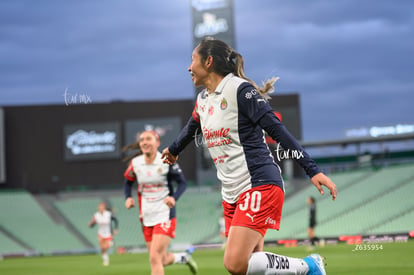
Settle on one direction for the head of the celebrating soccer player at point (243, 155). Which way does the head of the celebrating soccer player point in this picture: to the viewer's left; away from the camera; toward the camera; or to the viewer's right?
to the viewer's left

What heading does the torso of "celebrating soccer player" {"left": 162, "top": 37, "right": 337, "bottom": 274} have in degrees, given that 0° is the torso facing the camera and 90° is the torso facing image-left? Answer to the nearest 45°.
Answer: approximately 45°

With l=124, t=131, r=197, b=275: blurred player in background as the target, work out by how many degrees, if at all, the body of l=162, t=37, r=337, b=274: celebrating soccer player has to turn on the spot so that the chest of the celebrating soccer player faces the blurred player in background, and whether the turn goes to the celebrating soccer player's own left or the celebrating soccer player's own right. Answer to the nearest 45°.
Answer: approximately 135° to the celebrating soccer player's own right

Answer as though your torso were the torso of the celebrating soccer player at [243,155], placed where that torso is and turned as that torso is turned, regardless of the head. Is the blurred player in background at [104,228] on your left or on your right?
on your right
